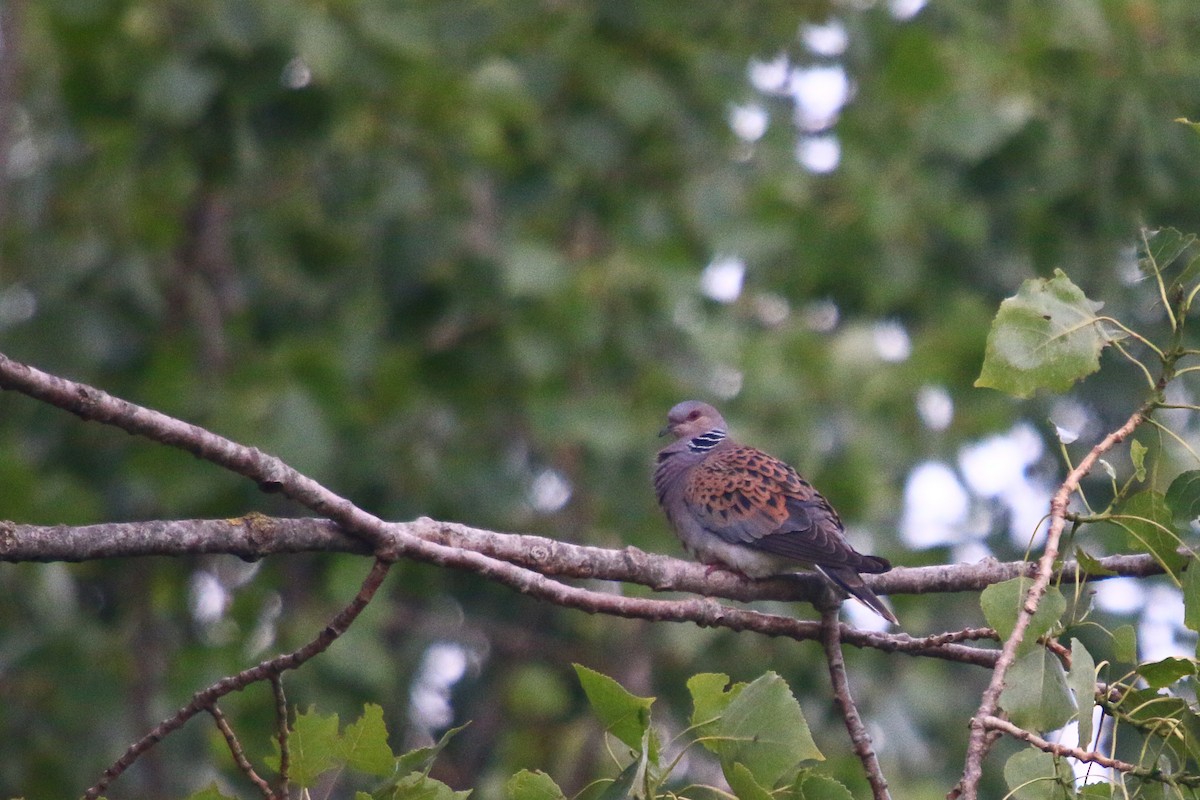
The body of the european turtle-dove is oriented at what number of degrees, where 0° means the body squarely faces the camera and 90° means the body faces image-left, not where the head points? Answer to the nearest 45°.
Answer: approximately 90°
